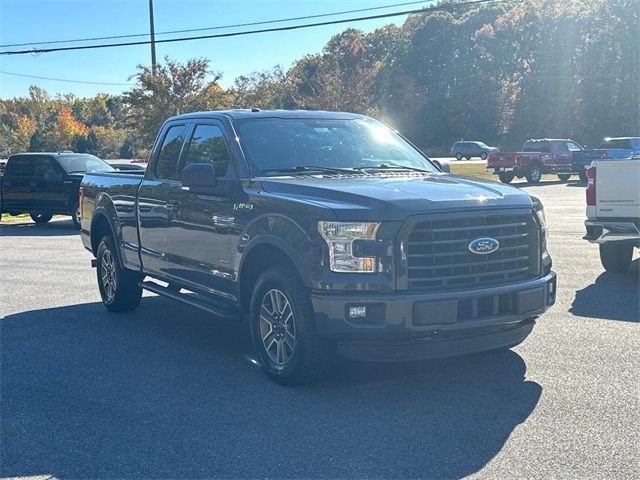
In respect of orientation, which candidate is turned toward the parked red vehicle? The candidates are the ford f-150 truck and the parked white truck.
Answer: the parked white truck

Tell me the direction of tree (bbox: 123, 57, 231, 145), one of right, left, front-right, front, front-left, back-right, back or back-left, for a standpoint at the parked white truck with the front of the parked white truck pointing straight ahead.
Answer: front-left

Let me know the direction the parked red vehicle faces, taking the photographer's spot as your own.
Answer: facing away from the viewer and to the right of the viewer

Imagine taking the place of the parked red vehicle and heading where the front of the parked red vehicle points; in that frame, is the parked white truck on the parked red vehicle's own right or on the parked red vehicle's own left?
on the parked red vehicle's own right

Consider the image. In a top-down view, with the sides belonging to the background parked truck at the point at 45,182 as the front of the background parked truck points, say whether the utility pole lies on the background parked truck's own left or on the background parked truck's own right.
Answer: on the background parked truck's own left

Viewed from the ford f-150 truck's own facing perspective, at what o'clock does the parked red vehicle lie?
The parked red vehicle is roughly at 8 o'clock from the ford f-150 truck.

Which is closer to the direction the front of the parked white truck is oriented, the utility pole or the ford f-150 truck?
the utility pole

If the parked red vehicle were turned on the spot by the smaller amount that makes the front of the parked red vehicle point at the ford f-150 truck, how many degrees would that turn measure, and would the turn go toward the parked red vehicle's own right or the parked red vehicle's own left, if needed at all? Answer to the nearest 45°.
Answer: approximately 135° to the parked red vehicle's own right

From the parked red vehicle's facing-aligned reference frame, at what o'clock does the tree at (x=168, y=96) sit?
The tree is roughly at 7 o'clock from the parked red vehicle.

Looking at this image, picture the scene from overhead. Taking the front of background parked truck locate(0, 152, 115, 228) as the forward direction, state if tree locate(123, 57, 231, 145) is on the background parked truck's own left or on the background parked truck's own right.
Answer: on the background parked truck's own left

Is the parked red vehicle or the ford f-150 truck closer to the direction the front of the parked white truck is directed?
the parked red vehicle

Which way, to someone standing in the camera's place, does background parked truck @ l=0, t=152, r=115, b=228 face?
facing the viewer and to the right of the viewer

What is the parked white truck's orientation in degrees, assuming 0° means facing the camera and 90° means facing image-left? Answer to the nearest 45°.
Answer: approximately 180°

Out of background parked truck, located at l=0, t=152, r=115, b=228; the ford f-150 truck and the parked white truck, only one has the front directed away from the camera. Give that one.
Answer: the parked white truck

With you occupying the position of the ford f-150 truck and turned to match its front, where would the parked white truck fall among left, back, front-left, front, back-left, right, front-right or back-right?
left

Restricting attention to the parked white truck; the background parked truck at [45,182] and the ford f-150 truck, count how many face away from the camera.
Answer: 1

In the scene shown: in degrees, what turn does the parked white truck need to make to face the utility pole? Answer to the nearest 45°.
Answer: approximately 45° to its left

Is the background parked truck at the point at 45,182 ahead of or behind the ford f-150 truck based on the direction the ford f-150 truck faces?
behind

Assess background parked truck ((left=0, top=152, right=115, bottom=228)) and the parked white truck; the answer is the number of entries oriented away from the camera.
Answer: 1
